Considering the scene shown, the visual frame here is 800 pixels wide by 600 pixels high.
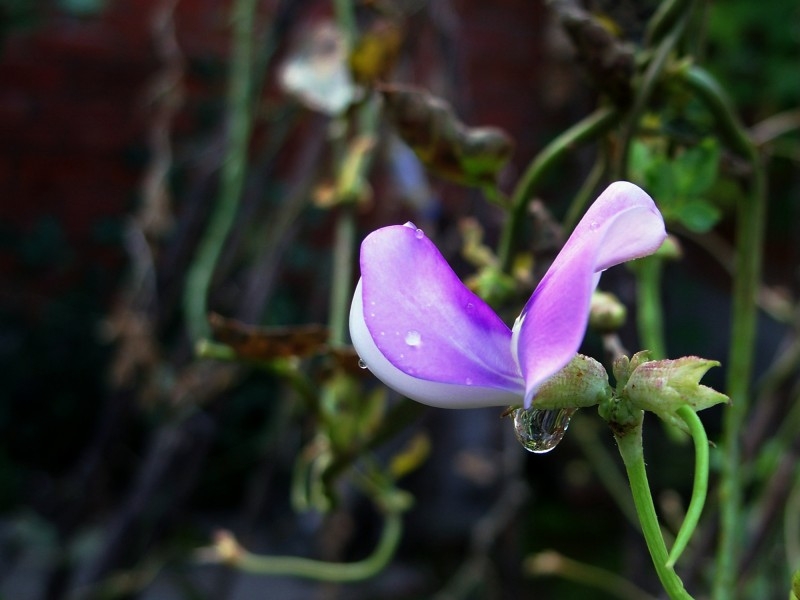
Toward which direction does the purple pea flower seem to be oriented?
to the viewer's left
